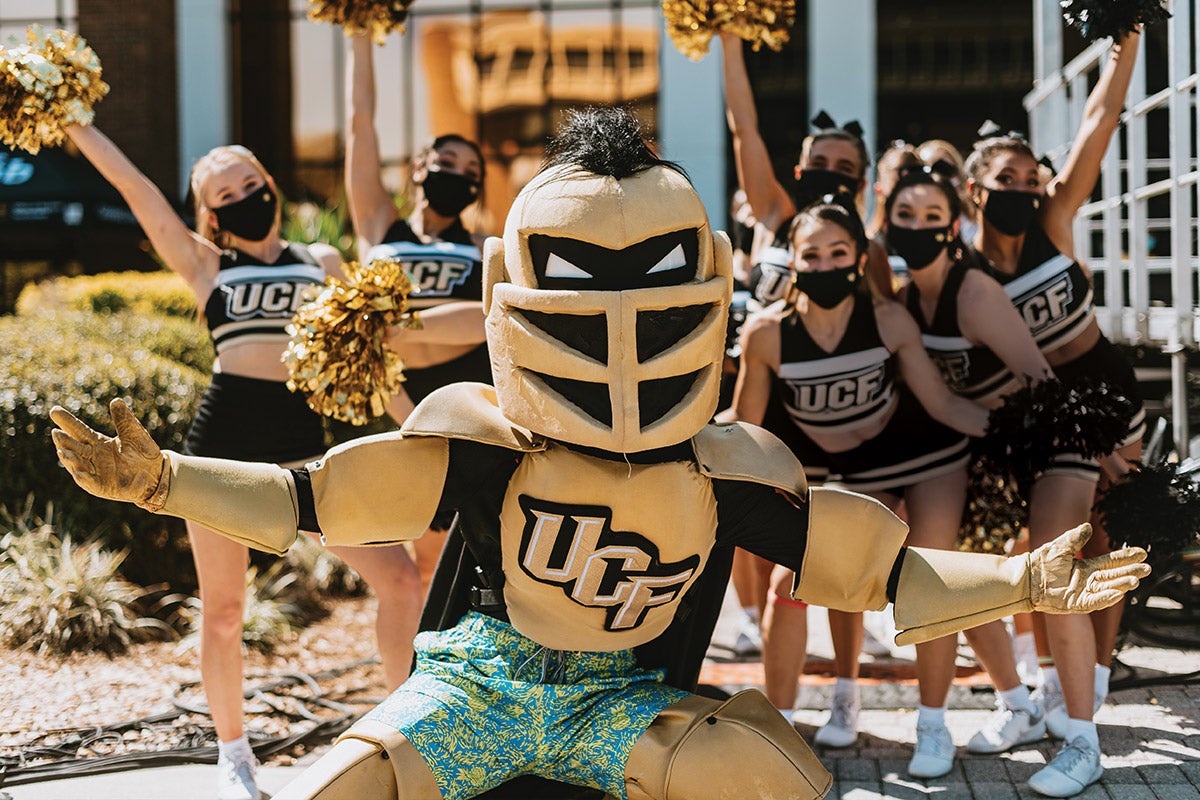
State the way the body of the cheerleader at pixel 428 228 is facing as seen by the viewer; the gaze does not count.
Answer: toward the camera

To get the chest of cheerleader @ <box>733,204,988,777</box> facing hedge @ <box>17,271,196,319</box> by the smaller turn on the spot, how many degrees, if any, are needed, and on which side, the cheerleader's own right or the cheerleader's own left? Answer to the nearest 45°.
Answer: approximately 135° to the cheerleader's own right

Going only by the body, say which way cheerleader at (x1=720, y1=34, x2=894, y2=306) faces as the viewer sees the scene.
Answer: toward the camera

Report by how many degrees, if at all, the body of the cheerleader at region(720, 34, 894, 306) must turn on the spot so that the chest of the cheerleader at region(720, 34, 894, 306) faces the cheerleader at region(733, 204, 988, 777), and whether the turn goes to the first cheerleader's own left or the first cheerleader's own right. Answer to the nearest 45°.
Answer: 0° — they already face them

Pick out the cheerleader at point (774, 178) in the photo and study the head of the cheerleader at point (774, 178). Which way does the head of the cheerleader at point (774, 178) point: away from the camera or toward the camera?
toward the camera

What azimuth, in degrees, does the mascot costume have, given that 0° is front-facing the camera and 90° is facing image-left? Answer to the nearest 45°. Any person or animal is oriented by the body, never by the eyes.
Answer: approximately 0°

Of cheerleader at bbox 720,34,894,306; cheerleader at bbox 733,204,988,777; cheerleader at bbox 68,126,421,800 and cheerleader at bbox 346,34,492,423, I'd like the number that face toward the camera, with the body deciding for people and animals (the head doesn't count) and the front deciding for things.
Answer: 4
